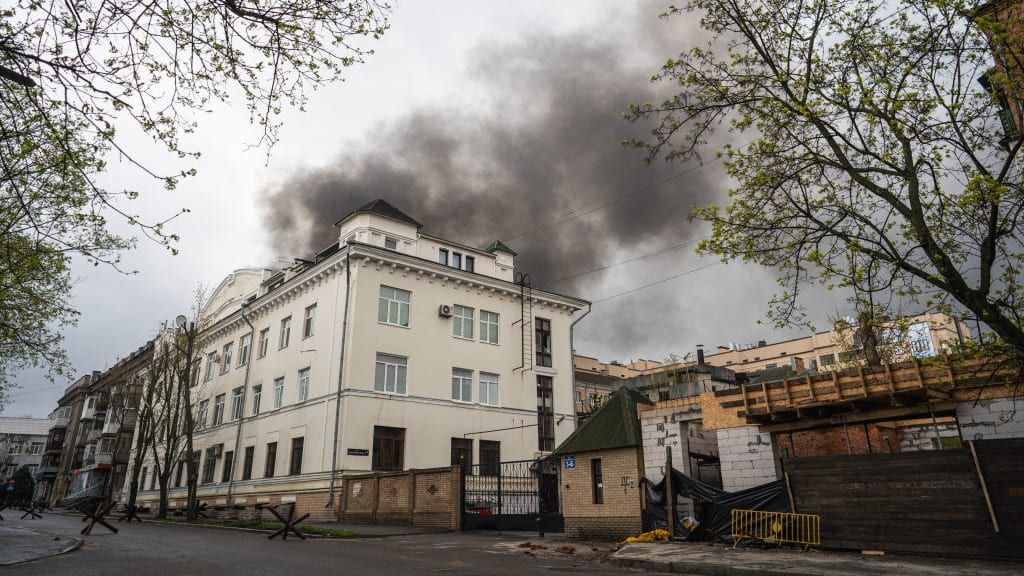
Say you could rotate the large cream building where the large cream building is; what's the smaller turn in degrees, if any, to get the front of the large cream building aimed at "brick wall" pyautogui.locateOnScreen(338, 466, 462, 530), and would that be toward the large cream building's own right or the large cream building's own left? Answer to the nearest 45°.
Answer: approximately 45° to the large cream building's own left

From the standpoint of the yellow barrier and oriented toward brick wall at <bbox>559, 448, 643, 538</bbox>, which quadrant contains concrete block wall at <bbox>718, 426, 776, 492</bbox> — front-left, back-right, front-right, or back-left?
front-right

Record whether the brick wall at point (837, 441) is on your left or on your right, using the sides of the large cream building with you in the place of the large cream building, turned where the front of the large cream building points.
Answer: on your left

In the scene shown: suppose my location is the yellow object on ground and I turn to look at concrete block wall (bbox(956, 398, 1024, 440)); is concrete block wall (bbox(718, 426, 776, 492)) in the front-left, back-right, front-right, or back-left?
front-left

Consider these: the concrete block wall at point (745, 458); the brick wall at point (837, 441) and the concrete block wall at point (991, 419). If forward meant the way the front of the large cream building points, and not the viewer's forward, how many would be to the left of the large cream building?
3

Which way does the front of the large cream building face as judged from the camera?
facing the viewer and to the left of the viewer

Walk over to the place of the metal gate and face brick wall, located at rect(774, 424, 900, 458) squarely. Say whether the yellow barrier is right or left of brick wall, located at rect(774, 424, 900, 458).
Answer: right

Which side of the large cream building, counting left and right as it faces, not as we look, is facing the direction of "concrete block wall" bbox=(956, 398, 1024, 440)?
left

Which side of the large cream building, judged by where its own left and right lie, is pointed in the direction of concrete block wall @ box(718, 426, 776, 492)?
left

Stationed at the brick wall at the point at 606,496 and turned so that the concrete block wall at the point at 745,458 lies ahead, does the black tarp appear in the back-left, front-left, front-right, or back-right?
front-right

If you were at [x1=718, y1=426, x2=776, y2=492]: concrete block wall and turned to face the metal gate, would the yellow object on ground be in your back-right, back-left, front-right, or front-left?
front-left

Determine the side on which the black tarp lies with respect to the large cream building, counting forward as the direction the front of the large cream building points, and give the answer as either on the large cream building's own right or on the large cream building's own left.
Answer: on the large cream building's own left
